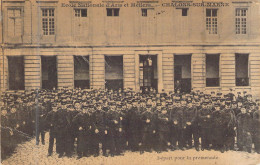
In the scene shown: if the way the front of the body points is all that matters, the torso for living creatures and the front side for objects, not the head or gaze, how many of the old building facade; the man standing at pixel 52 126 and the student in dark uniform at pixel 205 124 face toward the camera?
3

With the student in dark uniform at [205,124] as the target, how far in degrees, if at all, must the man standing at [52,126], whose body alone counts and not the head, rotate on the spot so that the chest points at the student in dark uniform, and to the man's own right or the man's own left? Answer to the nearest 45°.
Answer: approximately 90° to the man's own left

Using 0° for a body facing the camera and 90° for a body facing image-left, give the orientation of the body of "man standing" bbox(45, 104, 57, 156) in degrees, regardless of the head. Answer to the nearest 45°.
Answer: approximately 0°

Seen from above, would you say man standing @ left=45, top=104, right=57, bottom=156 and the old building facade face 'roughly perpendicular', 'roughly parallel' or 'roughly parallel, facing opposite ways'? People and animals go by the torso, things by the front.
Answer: roughly parallel

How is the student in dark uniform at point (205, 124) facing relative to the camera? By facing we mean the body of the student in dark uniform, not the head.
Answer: toward the camera

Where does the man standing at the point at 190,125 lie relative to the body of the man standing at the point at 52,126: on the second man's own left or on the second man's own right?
on the second man's own left
